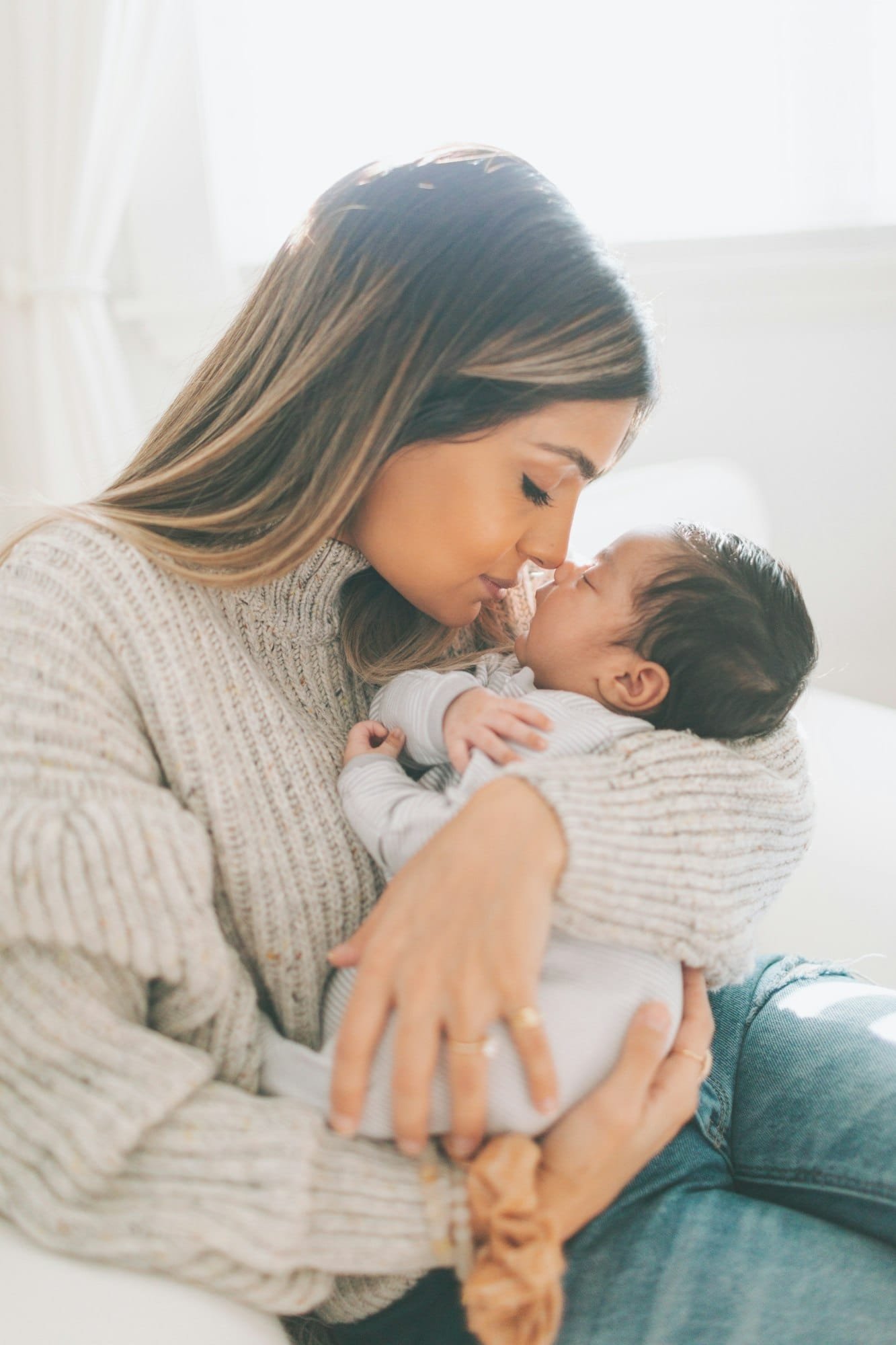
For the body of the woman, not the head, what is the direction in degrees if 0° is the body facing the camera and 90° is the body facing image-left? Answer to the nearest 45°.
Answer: approximately 315°

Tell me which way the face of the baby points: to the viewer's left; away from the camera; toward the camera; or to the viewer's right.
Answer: to the viewer's left

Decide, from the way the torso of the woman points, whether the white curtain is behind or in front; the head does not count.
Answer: behind
